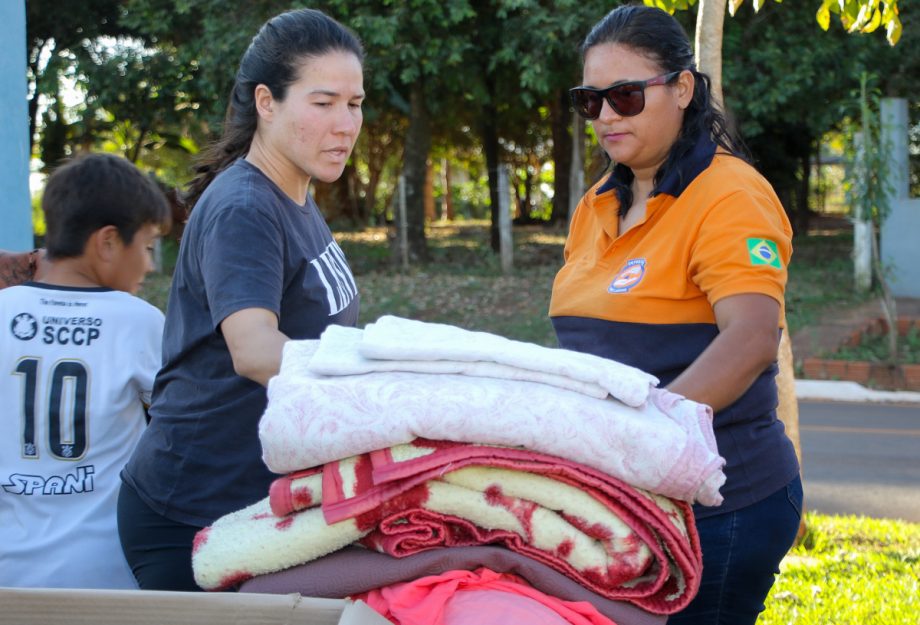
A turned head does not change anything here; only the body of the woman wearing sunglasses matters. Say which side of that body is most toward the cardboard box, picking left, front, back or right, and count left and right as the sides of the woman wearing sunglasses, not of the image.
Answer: front

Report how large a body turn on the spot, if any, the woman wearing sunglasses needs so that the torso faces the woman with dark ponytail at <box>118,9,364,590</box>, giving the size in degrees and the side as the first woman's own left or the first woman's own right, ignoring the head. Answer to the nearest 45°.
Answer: approximately 45° to the first woman's own right

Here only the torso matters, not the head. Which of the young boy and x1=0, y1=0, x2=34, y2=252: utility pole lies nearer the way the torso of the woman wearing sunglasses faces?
the young boy

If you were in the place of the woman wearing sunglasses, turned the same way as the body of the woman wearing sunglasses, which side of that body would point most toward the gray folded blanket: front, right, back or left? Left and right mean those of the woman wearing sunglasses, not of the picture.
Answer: front

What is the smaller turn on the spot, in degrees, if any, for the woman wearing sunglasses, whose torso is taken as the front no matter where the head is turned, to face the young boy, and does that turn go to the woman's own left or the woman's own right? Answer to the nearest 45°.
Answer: approximately 45° to the woman's own right

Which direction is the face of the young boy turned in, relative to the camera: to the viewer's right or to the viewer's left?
to the viewer's right

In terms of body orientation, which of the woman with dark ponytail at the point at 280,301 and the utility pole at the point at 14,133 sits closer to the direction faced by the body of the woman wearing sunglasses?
the woman with dark ponytail

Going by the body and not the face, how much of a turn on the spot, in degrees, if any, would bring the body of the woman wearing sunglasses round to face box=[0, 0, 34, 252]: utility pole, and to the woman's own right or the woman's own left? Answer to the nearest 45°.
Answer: approximately 90° to the woman's own right

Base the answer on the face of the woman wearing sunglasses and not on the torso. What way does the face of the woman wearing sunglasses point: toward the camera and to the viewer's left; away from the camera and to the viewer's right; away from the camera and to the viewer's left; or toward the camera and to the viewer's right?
toward the camera and to the viewer's left

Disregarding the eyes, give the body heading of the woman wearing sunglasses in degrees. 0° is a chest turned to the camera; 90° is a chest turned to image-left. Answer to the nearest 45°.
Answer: approximately 45°
